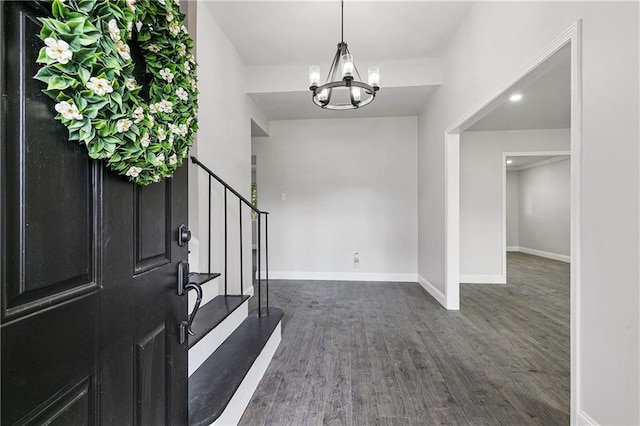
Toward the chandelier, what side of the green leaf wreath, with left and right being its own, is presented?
left

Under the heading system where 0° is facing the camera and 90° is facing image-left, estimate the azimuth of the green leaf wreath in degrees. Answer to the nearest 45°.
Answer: approximately 315°

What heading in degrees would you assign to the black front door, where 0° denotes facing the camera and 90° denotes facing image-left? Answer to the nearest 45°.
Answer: approximately 315°
